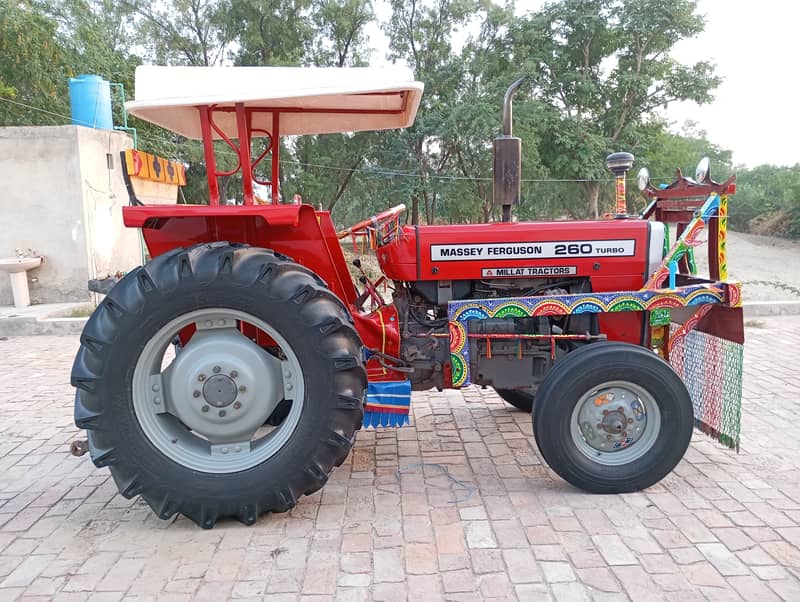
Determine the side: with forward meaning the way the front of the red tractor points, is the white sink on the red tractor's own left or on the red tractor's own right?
on the red tractor's own left

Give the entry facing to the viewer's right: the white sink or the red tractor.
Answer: the red tractor

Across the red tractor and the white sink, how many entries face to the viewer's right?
1

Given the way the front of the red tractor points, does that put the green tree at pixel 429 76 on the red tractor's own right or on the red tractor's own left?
on the red tractor's own left

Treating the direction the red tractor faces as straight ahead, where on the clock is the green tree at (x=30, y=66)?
The green tree is roughly at 8 o'clock from the red tractor.

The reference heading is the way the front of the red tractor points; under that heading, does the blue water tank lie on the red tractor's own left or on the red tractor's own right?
on the red tractor's own left

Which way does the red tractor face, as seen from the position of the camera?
facing to the right of the viewer

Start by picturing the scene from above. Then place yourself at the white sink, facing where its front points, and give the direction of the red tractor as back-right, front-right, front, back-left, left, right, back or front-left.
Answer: front

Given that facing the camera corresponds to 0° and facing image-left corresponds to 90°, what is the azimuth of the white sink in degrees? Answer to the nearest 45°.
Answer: approximately 0°

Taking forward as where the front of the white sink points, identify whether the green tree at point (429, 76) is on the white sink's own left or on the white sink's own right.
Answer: on the white sink's own left
